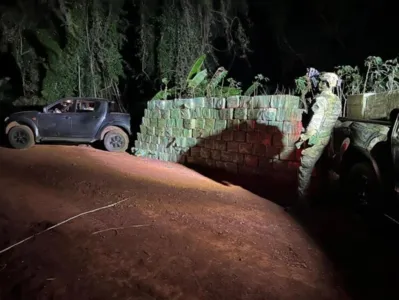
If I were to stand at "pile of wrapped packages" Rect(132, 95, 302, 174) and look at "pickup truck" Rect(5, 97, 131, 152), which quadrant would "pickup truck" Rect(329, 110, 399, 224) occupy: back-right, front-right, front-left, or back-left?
back-left

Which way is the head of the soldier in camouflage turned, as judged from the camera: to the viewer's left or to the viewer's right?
to the viewer's left

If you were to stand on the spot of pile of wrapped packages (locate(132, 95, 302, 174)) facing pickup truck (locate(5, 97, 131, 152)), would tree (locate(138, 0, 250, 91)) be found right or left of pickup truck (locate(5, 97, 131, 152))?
right

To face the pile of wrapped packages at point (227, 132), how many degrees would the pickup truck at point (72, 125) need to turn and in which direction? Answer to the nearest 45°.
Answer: approximately 135° to its left

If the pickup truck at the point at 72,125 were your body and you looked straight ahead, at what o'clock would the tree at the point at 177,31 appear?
The tree is roughly at 5 o'clock from the pickup truck.

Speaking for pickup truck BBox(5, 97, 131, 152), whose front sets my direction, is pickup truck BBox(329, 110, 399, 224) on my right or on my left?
on my left

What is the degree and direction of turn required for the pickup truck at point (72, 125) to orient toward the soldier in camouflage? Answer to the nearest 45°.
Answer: approximately 135° to its left

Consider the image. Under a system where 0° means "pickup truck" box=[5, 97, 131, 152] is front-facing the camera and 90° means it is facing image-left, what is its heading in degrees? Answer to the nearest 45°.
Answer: approximately 90°
